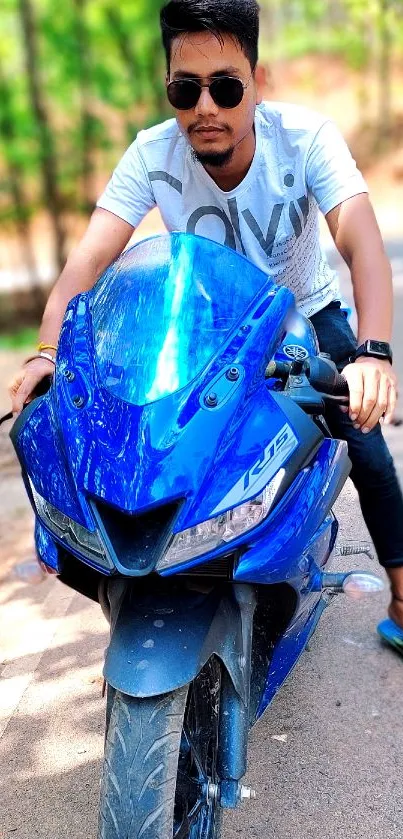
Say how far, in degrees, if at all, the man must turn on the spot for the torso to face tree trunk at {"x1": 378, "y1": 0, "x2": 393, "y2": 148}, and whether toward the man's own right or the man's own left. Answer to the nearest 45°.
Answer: approximately 180°

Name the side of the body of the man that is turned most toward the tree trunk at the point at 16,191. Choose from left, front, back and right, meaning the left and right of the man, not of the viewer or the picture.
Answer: back

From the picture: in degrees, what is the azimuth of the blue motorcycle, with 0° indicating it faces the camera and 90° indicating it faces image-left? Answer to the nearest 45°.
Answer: approximately 45°

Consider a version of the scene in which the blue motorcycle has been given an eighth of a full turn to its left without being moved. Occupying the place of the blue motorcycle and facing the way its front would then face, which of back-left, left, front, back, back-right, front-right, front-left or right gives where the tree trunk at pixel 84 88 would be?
back

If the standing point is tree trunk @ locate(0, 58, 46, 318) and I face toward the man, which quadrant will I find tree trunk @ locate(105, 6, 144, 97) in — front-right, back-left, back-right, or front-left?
back-left

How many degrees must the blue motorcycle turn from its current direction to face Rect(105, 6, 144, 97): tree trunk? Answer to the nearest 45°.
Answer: approximately 135° to its right

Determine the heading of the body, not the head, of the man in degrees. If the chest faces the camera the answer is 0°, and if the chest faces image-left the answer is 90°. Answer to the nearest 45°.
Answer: approximately 0°

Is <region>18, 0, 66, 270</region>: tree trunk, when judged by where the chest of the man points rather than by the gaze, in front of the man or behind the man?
behind
